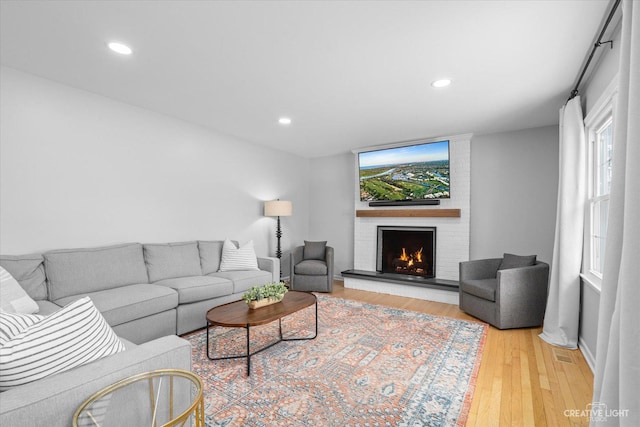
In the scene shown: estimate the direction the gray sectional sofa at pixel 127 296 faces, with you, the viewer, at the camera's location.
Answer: facing the viewer and to the right of the viewer

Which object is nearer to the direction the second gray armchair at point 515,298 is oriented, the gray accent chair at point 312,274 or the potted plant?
the potted plant

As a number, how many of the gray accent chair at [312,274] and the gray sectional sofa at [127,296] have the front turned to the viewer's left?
0

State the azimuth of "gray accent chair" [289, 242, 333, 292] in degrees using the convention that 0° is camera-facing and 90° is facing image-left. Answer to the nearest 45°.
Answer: approximately 0°

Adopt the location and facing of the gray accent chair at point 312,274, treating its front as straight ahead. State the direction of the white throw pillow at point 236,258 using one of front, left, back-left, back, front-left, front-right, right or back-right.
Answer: front-right

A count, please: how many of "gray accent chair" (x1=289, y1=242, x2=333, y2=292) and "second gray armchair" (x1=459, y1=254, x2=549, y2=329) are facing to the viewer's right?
0

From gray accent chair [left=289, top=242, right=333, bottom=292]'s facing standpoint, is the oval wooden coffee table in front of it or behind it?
in front

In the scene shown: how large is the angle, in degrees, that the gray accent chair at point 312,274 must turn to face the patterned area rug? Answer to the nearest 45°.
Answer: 0° — it already faces it

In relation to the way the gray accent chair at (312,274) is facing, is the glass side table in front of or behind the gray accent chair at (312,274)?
in front

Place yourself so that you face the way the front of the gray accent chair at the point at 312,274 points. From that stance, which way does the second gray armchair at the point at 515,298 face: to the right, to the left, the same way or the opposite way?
to the right

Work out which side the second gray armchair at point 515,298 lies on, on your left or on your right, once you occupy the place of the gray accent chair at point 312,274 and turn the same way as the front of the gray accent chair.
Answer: on your left

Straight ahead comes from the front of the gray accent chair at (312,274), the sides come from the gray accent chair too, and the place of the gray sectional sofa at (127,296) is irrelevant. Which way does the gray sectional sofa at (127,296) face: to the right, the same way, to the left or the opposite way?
to the left

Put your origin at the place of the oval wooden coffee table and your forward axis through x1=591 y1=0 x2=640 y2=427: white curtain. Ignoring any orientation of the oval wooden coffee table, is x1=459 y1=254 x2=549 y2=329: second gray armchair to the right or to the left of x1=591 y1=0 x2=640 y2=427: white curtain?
left

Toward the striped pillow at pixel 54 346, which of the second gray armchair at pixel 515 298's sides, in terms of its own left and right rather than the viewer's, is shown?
front
